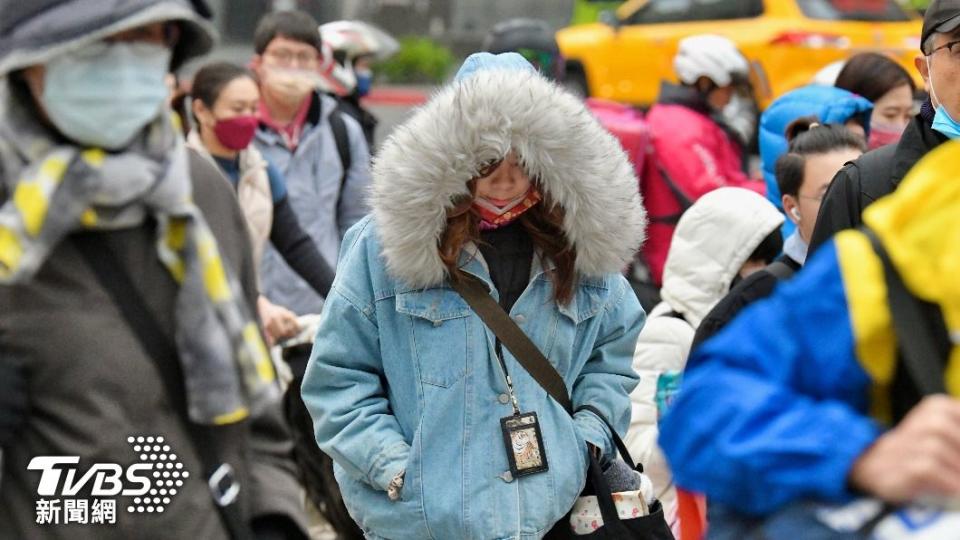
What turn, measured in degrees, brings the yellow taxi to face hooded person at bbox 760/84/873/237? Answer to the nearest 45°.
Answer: approximately 135° to its left

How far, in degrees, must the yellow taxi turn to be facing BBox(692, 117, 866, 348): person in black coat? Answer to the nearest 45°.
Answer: approximately 135° to its left

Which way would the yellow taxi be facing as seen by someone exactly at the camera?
facing away from the viewer and to the left of the viewer

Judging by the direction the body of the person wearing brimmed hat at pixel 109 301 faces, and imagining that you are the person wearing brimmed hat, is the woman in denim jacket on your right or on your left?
on your left

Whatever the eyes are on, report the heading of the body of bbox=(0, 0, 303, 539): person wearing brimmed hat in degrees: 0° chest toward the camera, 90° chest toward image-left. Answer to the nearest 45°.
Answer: approximately 315°

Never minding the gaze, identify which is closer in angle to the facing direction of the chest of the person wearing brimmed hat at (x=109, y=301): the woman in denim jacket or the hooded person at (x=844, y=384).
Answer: the hooded person
